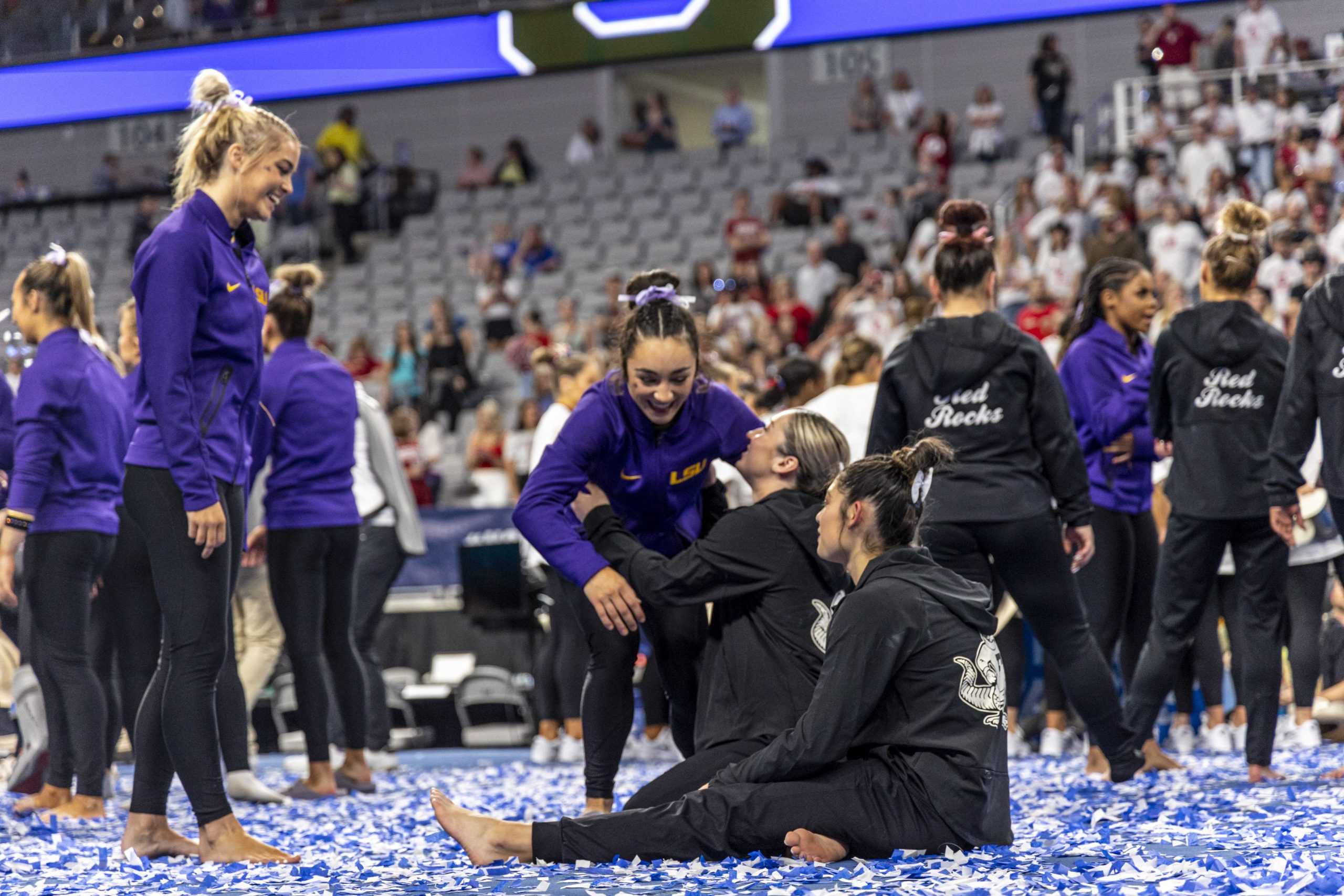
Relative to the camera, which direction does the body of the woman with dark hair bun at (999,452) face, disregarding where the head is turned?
away from the camera

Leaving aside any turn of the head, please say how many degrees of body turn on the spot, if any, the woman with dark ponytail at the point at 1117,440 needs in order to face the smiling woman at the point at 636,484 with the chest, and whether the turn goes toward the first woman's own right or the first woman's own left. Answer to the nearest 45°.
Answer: approximately 90° to the first woman's own right

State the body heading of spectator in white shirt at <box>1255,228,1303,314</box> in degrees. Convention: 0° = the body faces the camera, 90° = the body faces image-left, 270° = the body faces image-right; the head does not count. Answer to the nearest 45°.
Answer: approximately 0°

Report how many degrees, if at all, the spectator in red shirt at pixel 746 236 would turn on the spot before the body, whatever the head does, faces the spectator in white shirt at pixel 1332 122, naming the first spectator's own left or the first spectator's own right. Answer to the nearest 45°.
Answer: approximately 45° to the first spectator's own left

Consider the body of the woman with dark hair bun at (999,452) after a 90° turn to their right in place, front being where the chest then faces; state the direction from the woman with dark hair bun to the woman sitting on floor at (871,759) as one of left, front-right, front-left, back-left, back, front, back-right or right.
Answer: right

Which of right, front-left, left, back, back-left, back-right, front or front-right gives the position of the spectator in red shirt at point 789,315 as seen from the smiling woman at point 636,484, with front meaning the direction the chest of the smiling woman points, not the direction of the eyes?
back
